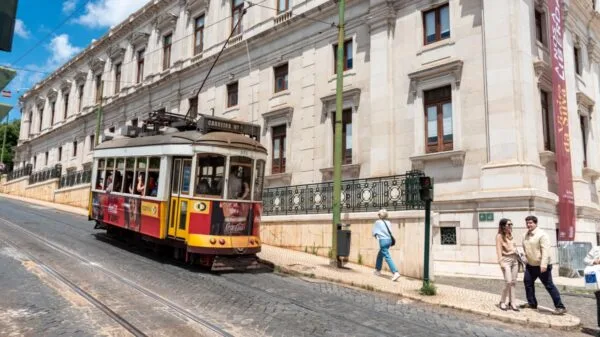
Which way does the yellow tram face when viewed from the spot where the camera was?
facing the viewer and to the right of the viewer

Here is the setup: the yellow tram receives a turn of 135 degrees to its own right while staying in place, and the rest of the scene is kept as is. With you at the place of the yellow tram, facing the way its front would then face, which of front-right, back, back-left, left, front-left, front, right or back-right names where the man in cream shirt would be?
back-left

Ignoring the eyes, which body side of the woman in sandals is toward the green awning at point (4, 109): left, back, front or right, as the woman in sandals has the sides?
right

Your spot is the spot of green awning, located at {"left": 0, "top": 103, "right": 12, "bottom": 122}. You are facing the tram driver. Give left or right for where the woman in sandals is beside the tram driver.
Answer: right

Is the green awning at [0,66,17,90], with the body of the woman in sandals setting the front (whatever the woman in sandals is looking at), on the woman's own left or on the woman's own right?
on the woman's own right

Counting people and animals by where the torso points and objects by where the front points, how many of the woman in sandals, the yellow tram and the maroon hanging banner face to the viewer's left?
0

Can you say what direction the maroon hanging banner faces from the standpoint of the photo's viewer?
facing the viewer

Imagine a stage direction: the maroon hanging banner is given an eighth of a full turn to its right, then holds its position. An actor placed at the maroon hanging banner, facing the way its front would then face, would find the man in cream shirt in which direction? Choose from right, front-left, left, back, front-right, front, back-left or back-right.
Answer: front-left

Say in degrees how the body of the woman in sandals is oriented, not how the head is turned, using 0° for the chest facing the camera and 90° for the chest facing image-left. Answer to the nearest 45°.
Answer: approximately 315°

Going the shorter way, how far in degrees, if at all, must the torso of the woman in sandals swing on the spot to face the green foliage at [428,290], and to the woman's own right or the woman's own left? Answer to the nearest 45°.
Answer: approximately 135° to the woman's own right

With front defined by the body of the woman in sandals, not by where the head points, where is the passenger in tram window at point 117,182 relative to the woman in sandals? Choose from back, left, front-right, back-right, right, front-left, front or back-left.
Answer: back-right

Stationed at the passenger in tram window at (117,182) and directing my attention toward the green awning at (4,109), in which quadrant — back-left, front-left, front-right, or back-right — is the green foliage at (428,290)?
front-left

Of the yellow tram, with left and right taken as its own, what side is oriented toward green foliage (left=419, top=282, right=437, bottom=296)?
front

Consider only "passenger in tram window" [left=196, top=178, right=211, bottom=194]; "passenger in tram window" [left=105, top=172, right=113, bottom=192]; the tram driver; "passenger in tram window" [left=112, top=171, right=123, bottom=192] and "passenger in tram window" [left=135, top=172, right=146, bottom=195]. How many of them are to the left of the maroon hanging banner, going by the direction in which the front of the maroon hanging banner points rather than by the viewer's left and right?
0

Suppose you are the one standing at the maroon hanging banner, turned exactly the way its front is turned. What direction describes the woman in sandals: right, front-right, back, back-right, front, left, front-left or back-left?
front
